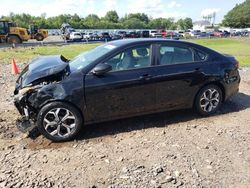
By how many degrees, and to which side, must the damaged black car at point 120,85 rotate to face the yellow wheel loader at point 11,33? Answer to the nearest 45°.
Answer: approximately 45° to its right

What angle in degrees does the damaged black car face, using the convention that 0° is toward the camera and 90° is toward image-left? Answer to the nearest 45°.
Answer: approximately 90°
